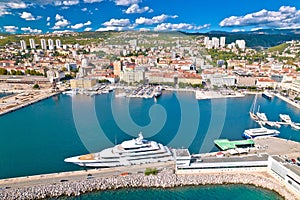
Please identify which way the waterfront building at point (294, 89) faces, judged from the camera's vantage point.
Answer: facing the viewer and to the left of the viewer

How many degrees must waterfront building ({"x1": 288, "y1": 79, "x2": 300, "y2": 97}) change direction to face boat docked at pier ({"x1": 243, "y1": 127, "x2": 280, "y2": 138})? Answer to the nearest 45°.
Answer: approximately 45° to its left

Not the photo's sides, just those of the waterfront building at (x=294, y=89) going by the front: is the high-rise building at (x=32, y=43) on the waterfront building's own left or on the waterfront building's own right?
on the waterfront building's own right

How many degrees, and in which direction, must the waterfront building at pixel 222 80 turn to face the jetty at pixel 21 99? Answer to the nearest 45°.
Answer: approximately 45° to its right

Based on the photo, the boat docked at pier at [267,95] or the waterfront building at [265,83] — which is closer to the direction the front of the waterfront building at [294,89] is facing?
the boat docked at pier

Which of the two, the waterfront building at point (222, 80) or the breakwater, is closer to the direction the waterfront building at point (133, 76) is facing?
the breakwater

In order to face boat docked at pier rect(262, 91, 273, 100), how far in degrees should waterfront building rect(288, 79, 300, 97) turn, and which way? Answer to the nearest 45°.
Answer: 0° — it already faces it

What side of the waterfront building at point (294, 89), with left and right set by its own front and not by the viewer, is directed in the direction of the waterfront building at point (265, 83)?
right

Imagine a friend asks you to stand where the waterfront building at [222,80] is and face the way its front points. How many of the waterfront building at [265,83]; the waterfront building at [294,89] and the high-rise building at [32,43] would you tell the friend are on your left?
2

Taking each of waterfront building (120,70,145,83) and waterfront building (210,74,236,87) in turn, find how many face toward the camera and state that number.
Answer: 2

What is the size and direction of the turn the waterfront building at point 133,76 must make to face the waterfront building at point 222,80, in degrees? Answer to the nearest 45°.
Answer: approximately 90° to its left

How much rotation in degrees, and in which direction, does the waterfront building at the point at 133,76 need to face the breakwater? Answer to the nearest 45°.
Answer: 0° — it already faces it

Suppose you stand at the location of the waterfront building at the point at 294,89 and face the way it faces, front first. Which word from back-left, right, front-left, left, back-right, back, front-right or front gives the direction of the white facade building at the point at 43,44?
front-right

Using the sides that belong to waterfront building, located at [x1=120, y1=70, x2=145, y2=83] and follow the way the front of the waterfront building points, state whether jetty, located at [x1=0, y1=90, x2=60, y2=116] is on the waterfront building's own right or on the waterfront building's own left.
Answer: on the waterfront building's own right

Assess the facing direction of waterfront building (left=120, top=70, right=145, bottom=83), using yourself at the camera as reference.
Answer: facing the viewer
